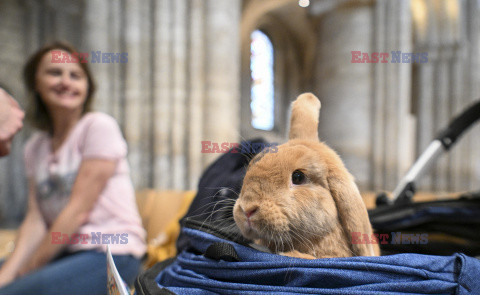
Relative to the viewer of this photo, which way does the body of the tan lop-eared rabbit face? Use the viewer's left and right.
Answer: facing the viewer and to the left of the viewer

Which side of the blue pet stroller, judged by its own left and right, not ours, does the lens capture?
left
